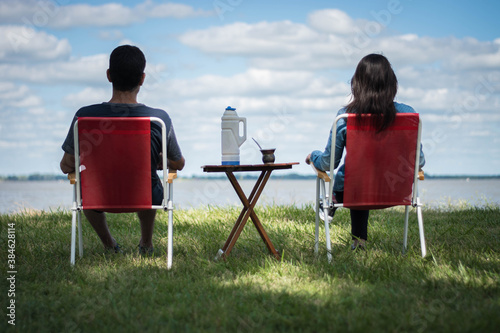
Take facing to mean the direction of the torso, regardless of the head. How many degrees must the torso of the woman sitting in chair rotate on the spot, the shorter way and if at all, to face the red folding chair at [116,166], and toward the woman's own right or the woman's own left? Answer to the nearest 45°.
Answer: approximately 90° to the woman's own left

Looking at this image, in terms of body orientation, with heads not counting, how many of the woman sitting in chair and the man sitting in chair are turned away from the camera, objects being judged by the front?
2

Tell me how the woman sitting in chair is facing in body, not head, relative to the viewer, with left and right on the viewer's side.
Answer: facing away from the viewer

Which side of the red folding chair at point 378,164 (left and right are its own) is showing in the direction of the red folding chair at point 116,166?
left

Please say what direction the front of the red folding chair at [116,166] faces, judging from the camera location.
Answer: facing away from the viewer

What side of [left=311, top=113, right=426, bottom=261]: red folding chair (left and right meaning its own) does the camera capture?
back

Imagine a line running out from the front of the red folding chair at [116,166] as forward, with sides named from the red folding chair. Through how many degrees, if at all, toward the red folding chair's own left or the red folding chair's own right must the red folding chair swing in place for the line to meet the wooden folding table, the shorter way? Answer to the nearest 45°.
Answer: approximately 90° to the red folding chair's own right

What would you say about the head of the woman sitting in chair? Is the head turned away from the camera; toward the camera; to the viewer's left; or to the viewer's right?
away from the camera

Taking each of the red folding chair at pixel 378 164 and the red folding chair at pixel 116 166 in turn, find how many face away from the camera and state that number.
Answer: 2

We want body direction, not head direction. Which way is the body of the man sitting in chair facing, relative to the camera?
away from the camera

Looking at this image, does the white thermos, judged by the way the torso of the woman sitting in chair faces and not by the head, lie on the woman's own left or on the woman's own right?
on the woman's own left

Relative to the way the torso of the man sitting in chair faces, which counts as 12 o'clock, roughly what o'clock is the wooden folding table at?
The wooden folding table is roughly at 3 o'clock from the man sitting in chair.
